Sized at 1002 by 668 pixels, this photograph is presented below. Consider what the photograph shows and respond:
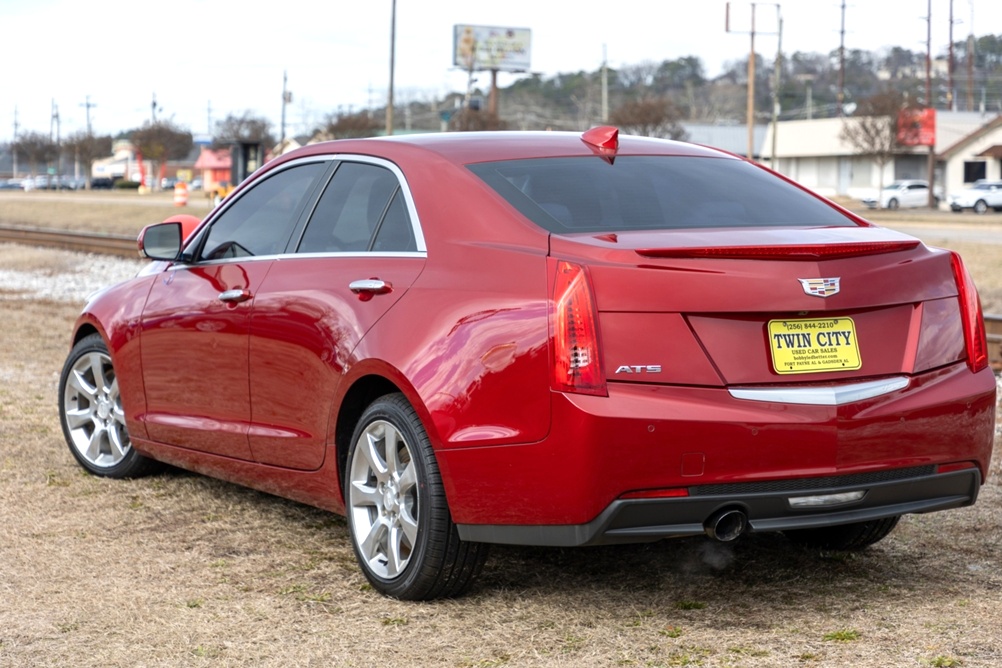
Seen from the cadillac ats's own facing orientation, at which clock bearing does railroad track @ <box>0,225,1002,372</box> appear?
The railroad track is roughly at 1 o'clock from the cadillac ats.

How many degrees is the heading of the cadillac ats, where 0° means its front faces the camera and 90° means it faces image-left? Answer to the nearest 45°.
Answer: approximately 135°
